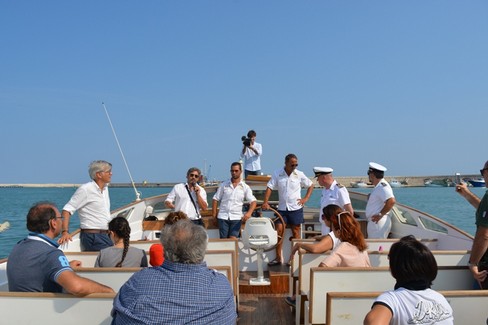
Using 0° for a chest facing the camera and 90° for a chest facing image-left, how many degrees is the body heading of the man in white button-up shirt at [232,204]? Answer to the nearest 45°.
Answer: approximately 0°

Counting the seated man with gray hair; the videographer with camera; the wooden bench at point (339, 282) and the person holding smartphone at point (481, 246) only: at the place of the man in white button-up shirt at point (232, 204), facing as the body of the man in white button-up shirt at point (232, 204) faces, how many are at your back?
1

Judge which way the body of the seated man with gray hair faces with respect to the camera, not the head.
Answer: away from the camera

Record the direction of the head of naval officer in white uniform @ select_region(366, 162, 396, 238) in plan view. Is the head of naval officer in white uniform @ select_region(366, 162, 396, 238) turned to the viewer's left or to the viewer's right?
to the viewer's left

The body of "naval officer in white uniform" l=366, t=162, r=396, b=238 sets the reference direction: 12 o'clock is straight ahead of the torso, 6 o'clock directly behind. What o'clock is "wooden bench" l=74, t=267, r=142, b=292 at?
The wooden bench is roughly at 10 o'clock from the naval officer in white uniform.

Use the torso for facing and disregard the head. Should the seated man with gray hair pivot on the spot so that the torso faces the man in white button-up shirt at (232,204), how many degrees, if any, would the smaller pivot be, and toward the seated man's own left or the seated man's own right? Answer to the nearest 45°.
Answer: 0° — they already face them

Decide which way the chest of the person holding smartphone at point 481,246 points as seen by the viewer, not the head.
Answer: to the viewer's left

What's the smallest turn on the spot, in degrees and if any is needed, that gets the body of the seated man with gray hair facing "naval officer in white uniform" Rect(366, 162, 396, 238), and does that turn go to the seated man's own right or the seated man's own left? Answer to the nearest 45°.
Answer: approximately 45° to the seated man's own right

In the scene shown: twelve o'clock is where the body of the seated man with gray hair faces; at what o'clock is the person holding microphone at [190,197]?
The person holding microphone is roughly at 12 o'clock from the seated man with gray hair.

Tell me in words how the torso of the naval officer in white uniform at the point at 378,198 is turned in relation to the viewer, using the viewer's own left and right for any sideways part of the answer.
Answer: facing to the left of the viewer

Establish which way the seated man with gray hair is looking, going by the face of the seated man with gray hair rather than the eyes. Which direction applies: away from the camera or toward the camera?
away from the camera
